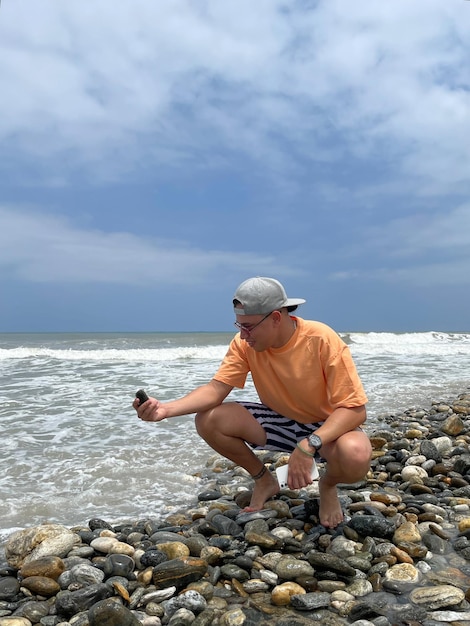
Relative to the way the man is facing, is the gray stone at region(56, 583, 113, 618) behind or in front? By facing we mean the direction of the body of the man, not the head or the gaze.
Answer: in front

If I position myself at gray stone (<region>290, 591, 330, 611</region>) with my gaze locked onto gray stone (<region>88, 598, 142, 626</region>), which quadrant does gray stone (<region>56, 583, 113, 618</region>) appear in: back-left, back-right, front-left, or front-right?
front-right

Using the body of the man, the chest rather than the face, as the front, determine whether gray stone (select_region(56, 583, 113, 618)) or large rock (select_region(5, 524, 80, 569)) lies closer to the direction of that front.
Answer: the gray stone

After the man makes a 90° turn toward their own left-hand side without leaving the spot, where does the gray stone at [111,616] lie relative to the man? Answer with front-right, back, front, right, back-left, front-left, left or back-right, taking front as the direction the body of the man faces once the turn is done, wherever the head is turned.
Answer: right

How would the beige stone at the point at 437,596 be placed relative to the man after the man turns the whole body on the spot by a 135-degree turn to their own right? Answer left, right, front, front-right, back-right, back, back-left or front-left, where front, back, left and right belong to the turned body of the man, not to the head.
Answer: back-right

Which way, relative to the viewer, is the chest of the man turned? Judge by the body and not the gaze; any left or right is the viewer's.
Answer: facing the viewer and to the left of the viewer

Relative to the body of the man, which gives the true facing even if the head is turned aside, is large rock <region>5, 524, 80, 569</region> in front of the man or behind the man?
in front
